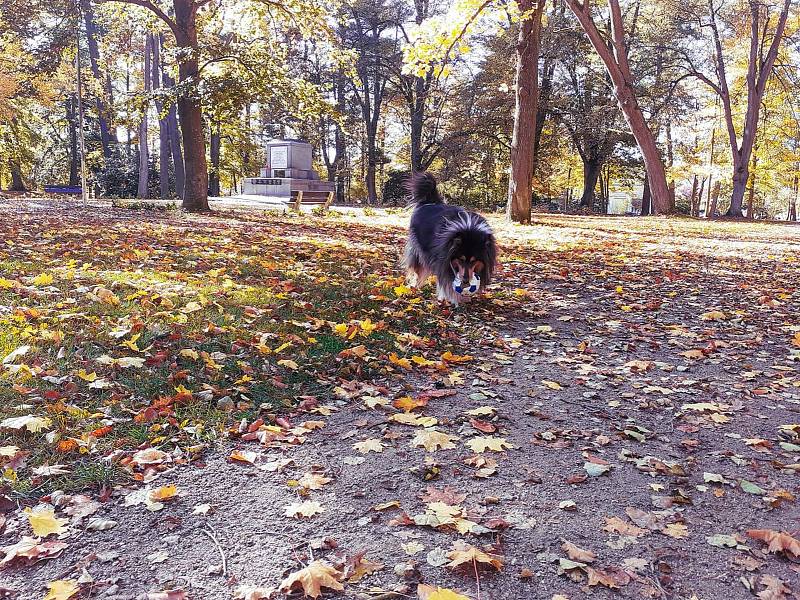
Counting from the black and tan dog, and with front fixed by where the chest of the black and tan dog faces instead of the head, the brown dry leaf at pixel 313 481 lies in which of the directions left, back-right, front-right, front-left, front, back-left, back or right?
front-right

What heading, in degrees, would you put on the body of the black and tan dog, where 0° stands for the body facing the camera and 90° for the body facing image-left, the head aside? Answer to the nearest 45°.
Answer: approximately 315°

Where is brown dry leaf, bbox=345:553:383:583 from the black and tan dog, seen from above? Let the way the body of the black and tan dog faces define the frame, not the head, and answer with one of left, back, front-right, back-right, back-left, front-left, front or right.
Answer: front-right

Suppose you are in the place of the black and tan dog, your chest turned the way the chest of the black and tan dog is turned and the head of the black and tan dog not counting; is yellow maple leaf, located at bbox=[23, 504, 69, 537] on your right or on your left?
on your right

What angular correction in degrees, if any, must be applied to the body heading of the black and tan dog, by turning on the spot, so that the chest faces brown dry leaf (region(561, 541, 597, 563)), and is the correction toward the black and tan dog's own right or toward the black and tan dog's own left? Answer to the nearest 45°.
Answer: approximately 45° to the black and tan dog's own right

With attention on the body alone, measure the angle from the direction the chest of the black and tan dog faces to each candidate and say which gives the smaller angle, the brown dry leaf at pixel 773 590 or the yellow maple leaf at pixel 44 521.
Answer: the brown dry leaf

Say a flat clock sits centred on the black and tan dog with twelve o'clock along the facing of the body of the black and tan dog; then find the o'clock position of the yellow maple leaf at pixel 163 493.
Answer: The yellow maple leaf is roughly at 2 o'clock from the black and tan dog.

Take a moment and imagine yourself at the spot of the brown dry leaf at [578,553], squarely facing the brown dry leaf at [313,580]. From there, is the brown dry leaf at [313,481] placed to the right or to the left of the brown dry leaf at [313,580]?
right

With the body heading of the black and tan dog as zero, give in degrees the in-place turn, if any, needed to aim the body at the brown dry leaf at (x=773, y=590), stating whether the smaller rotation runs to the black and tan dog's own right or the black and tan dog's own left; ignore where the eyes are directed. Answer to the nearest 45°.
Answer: approximately 45° to the black and tan dog's own right

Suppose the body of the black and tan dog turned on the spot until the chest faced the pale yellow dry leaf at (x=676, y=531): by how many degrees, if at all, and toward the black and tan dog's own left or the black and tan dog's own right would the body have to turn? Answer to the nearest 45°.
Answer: approximately 45° to the black and tan dog's own right

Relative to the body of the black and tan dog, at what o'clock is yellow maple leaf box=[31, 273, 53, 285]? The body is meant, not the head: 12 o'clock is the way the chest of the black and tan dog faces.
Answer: The yellow maple leaf is roughly at 4 o'clock from the black and tan dog.

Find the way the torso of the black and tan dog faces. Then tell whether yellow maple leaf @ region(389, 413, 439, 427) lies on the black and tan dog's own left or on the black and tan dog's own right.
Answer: on the black and tan dog's own right
